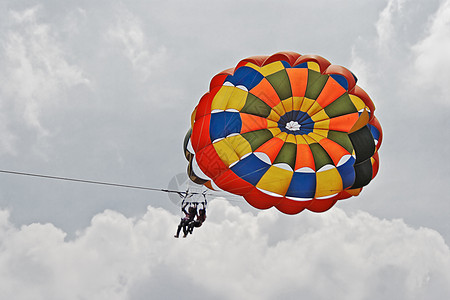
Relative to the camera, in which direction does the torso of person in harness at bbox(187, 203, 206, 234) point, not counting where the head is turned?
to the viewer's left
